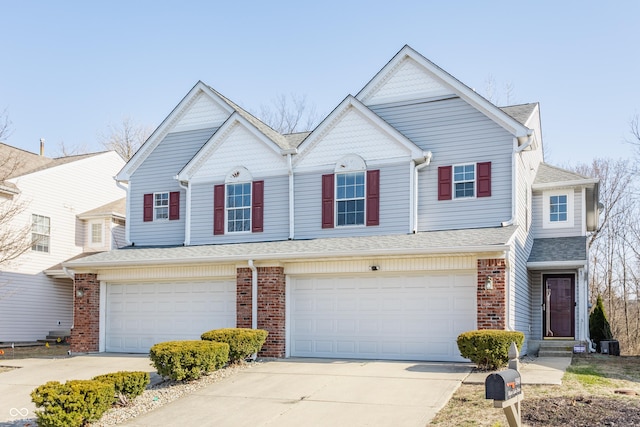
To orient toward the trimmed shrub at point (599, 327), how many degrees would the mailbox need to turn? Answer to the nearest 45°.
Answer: approximately 135° to its right

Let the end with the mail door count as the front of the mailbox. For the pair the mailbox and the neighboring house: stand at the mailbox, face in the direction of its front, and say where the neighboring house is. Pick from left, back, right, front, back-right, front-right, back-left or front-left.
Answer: right

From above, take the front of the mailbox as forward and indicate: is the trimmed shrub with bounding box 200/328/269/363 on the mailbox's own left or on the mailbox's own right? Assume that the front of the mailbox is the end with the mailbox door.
on the mailbox's own right

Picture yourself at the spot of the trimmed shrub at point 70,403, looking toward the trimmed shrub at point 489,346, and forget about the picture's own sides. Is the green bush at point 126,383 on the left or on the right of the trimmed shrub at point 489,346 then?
left

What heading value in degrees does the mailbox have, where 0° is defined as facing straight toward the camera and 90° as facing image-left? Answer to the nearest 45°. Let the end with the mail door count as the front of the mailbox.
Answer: approximately 45°

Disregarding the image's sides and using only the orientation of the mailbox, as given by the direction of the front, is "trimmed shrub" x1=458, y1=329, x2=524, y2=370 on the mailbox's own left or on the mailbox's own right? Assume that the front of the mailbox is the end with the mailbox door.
on the mailbox's own right
